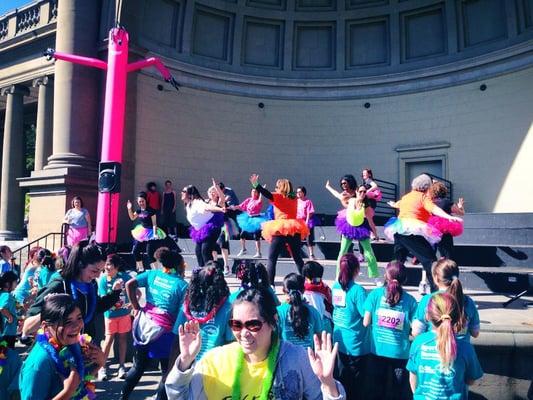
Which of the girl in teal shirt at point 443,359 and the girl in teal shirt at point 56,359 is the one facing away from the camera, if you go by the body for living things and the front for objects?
the girl in teal shirt at point 443,359

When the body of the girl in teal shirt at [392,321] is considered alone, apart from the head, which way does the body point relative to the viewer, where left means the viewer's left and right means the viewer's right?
facing away from the viewer

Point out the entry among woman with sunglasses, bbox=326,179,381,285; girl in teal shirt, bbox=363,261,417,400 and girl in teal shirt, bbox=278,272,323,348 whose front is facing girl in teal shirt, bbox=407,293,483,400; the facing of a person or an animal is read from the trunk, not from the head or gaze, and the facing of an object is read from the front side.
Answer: the woman with sunglasses

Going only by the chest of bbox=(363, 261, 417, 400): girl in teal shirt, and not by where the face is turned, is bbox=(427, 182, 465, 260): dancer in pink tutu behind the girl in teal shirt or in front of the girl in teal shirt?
in front

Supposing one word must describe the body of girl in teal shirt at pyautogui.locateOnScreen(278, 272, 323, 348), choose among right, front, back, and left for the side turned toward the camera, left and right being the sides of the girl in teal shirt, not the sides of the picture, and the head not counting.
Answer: back

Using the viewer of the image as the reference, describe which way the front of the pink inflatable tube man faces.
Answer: facing the viewer

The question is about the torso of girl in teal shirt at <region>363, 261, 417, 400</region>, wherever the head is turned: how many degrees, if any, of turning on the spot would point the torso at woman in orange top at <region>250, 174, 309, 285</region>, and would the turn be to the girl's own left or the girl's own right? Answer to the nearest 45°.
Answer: approximately 45° to the girl's own left

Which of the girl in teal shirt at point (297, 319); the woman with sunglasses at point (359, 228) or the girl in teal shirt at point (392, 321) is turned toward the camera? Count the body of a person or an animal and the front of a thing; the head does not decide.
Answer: the woman with sunglasses

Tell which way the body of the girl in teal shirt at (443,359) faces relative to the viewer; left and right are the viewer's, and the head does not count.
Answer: facing away from the viewer

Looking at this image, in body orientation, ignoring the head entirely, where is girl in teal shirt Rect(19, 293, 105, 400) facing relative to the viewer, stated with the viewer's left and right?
facing the viewer and to the right of the viewer

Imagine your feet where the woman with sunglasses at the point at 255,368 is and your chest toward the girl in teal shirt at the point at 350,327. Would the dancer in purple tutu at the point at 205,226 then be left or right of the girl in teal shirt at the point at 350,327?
left

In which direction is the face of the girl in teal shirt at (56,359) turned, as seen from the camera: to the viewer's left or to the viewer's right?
to the viewer's right

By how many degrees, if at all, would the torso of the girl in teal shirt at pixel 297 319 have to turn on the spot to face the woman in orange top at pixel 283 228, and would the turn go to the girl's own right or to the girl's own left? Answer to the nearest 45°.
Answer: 0° — they already face them

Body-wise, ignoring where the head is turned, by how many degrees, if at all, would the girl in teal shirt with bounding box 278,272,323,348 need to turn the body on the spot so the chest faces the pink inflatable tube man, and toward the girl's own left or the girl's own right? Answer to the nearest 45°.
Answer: approximately 45° to the girl's own left

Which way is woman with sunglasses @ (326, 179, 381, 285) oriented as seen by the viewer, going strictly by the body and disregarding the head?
toward the camera

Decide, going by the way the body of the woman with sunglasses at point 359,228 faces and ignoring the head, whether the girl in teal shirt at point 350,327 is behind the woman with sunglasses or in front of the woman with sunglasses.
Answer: in front

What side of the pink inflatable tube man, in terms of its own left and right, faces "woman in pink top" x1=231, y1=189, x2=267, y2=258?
left

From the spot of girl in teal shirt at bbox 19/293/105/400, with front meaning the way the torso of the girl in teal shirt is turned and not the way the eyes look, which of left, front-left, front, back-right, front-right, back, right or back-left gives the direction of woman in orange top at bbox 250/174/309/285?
left

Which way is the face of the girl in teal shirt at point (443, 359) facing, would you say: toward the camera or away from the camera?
away from the camera
